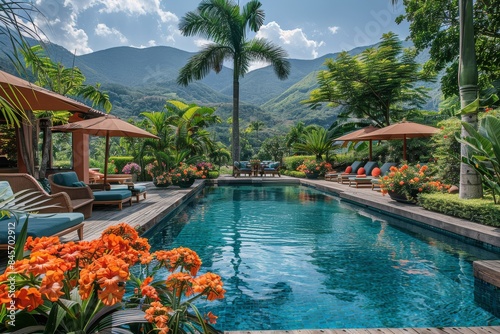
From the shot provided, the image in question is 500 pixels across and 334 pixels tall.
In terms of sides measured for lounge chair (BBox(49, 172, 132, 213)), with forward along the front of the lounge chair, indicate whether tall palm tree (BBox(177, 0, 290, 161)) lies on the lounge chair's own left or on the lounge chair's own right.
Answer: on the lounge chair's own left

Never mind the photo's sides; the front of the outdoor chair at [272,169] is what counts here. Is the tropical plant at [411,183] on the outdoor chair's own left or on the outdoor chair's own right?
on the outdoor chair's own left

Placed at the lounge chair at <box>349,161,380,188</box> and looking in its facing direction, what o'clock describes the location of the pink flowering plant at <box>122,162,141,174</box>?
The pink flowering plant is roughly at 12 o'clock from the lounge chair.

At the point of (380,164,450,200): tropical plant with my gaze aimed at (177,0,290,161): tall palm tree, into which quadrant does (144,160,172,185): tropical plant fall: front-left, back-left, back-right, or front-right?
front-left

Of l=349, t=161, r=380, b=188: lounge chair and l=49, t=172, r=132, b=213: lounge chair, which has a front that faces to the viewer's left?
l=349, t=161, r=380, b=188: lounge chair

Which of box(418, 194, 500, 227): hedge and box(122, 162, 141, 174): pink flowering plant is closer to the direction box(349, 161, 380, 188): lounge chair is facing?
the pink flowering plant

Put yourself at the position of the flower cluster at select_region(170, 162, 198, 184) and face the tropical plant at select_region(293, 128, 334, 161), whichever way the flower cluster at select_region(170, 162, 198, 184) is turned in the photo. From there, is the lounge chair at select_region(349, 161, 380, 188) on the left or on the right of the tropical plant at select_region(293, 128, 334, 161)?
right

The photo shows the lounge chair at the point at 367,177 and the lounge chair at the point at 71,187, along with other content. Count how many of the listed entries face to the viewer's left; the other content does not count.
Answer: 1

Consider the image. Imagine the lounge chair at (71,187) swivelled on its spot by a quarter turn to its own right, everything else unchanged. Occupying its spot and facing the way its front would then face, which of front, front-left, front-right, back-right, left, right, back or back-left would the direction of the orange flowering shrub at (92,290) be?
front

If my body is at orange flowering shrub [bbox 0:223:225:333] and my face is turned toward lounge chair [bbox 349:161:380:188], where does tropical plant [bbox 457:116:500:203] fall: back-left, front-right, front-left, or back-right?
front-right

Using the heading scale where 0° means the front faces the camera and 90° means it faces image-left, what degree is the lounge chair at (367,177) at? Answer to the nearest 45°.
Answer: approximately 90°

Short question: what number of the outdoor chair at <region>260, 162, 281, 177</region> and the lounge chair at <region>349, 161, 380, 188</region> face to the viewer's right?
0

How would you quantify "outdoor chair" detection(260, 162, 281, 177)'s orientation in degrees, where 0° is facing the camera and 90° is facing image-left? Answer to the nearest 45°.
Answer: approximately 45°

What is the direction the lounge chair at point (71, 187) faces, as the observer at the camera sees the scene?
facing to the right of the viewer

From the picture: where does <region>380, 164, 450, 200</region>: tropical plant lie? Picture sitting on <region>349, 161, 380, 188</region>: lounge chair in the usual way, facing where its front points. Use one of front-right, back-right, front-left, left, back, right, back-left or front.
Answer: left

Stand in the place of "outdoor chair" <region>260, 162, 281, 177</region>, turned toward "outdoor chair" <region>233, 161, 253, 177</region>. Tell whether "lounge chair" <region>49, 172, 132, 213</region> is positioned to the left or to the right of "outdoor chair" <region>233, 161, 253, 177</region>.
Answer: left

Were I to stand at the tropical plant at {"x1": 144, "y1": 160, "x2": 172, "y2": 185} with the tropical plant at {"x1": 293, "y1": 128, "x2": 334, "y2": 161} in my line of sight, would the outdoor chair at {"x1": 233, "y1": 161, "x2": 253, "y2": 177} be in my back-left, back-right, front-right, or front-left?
front-left
